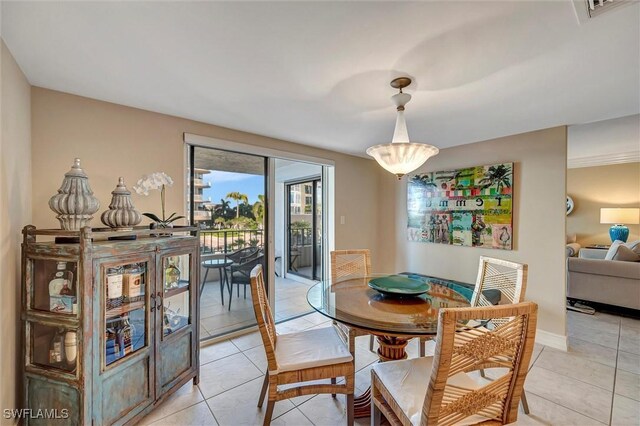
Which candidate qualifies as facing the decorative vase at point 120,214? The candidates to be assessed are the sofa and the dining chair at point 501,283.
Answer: the dining chair

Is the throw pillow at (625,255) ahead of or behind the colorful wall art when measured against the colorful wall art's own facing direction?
behind

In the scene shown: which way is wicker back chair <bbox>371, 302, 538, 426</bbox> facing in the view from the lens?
facing away from the viewer and to the left of the viewer

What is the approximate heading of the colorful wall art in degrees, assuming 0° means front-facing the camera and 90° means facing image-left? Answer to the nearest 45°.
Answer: approximately 45°

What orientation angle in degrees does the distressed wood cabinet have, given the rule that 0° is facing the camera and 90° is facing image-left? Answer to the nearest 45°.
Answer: approximately 315°

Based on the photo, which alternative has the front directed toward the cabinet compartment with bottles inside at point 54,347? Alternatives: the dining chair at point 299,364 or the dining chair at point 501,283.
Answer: the dining chair at point 501,283

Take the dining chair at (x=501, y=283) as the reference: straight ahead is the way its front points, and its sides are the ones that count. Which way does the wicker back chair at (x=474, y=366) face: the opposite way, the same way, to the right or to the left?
to the right

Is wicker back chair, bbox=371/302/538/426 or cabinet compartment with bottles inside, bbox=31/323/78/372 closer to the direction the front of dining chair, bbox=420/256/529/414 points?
the cabinet compartment with bottles inside

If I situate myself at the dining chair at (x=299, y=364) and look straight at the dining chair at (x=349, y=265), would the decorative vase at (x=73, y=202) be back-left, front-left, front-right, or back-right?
back-left

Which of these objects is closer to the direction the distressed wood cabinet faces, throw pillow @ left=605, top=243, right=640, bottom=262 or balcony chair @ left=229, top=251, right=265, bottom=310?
the throw pillow

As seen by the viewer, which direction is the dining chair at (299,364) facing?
to the viewer's right

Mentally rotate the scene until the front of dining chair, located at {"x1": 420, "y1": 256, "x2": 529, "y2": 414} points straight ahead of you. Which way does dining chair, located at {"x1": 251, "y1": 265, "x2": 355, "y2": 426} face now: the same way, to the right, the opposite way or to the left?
the opposite way
